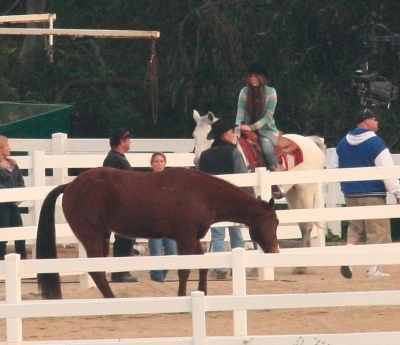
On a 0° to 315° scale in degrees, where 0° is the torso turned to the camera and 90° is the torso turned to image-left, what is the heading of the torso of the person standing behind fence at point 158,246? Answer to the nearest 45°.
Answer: approximately 0°

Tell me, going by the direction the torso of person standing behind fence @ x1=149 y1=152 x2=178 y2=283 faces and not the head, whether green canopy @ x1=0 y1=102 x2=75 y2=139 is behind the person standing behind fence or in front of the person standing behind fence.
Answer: behind

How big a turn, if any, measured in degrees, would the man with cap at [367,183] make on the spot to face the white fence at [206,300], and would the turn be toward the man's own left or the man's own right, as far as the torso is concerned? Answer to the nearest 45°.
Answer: approximately 135° to the man's own right
